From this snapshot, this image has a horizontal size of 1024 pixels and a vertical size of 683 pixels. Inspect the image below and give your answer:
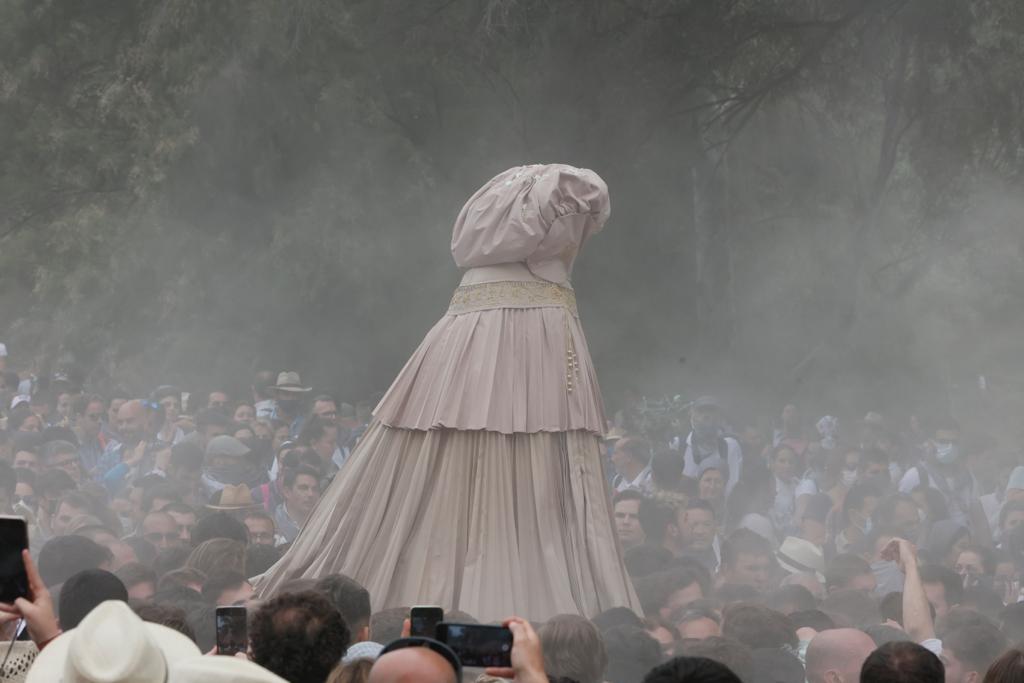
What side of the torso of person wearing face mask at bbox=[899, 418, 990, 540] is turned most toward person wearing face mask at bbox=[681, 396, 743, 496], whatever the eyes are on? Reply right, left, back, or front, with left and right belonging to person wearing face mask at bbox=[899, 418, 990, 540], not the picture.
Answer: right

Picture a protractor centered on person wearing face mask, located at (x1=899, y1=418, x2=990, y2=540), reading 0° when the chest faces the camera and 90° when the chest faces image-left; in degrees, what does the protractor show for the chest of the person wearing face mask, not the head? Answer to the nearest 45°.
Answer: approximately 0°
